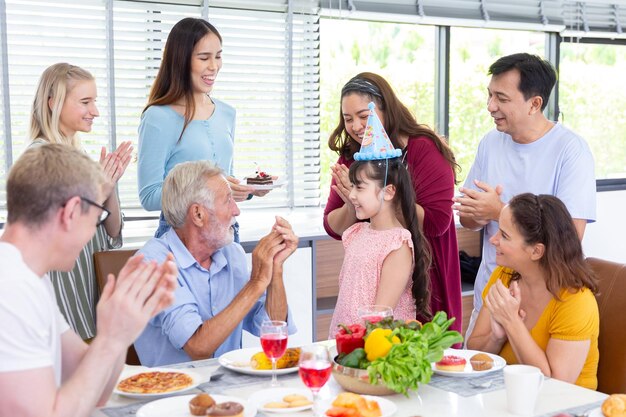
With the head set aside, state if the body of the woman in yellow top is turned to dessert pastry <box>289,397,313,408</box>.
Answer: yes

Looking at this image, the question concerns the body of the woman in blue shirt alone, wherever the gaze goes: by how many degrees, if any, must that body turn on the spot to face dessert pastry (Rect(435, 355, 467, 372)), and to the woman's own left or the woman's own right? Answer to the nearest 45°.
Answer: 0° — they already face it

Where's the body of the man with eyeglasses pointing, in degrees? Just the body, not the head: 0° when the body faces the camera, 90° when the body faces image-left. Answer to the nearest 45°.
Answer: approximately 225°

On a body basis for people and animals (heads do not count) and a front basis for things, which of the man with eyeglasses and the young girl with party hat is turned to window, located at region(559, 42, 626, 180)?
the man with eyeglasses

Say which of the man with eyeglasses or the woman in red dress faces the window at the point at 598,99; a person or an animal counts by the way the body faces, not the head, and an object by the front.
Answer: the man with eyeglasses

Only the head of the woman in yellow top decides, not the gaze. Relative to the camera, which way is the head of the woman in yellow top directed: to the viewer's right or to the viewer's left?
to the viewer's left

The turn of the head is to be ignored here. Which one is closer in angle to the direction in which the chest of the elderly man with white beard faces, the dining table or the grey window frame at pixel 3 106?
the dining table

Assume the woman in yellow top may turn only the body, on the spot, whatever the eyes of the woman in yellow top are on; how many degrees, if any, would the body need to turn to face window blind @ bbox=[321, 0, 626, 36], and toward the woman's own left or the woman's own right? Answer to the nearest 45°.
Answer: approximately 135° to the woman's own right

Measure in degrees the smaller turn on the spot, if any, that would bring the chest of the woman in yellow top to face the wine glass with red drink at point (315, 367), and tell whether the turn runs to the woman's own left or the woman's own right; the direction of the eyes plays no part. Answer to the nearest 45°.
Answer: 0° — they already face it

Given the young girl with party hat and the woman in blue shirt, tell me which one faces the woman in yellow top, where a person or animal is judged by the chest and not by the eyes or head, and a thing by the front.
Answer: the woman in blue shirt

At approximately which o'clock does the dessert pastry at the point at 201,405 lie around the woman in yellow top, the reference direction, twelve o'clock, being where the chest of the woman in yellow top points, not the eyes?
The dessert pastry is roughly at 12 o'clock from the woman in yellow top.
